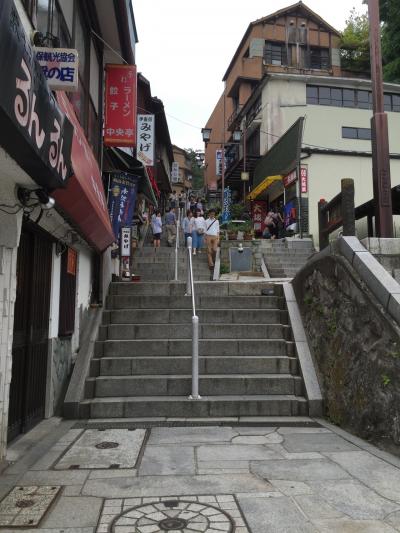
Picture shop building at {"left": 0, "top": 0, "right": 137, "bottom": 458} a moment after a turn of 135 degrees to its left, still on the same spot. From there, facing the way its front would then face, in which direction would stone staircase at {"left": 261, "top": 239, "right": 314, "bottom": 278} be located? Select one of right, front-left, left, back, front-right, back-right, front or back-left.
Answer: right

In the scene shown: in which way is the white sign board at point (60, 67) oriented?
toward the camera

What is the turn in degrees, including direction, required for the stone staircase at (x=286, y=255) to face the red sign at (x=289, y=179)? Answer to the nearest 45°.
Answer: approximately 180°

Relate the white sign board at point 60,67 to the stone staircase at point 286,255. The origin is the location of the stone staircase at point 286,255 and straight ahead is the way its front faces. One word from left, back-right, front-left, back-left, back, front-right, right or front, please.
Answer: front

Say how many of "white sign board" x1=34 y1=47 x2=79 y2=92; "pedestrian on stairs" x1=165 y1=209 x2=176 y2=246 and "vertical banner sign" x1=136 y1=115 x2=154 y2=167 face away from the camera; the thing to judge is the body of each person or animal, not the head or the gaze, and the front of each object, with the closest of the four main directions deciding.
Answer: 1

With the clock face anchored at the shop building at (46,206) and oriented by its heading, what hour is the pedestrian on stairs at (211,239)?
The pedestrian on stairs is roughly at 10 o'clock from the shop building.

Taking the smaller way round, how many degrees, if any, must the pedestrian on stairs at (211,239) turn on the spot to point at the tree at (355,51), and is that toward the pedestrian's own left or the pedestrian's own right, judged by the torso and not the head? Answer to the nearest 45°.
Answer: approximately 135° to the pedestrian's own left

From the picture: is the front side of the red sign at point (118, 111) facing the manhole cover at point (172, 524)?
yes

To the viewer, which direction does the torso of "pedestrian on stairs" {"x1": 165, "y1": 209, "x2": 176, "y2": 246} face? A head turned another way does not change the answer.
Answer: away from the camera

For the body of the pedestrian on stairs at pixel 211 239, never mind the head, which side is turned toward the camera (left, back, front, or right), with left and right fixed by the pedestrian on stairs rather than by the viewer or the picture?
front

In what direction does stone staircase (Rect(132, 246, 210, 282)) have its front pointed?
toward the camera

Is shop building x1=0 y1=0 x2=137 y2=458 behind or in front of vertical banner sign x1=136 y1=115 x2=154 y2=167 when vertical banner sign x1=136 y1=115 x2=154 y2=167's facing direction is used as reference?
in front

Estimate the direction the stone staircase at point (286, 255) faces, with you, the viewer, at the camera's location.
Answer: facing the viewer
